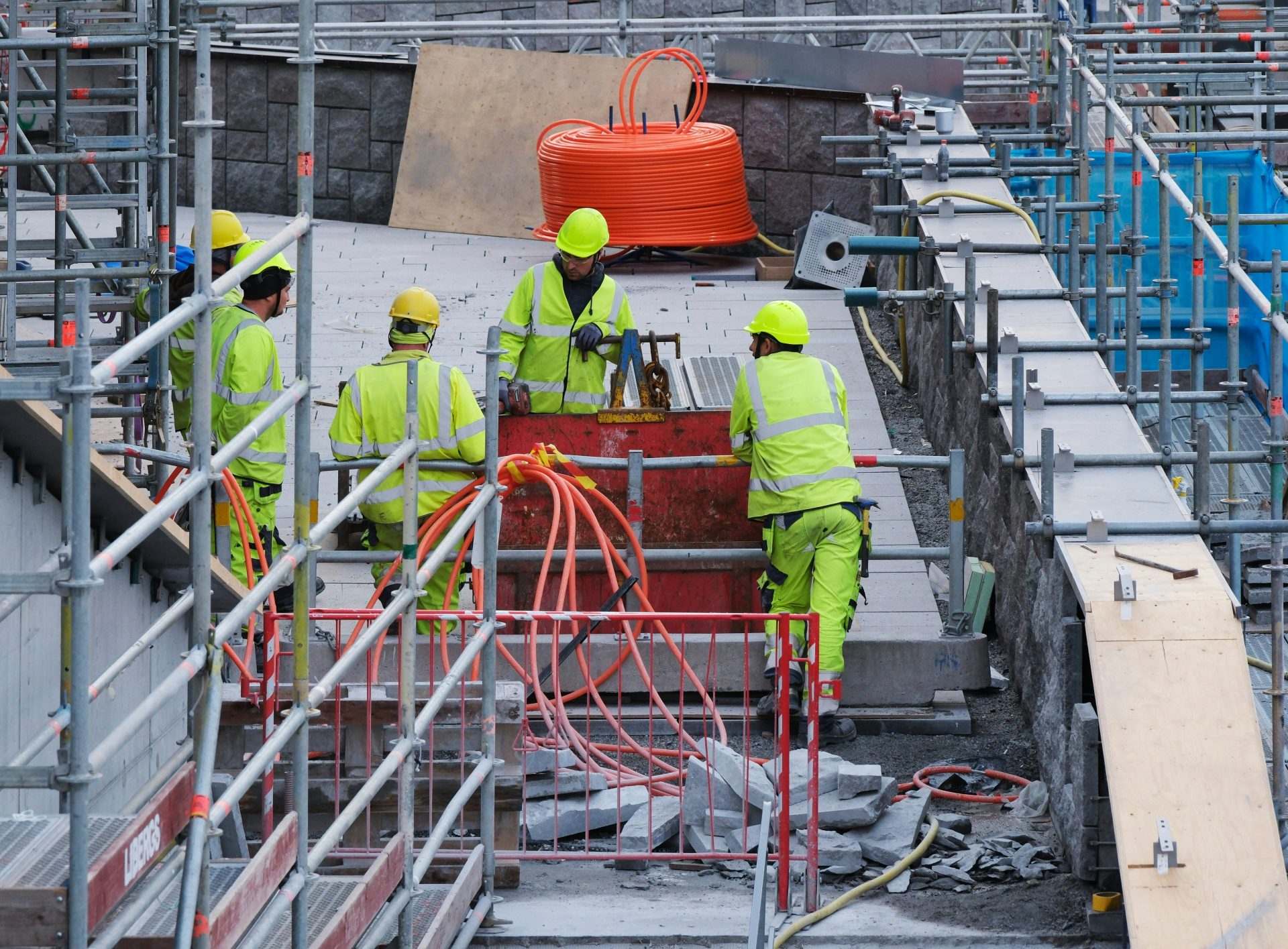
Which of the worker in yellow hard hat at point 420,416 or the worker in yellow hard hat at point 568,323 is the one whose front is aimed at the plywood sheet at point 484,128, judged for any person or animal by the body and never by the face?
the worker in yellow hard hat at point 420,416

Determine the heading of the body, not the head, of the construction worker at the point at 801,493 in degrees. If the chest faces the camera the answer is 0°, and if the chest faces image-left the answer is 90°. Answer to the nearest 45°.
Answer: approximately 135°

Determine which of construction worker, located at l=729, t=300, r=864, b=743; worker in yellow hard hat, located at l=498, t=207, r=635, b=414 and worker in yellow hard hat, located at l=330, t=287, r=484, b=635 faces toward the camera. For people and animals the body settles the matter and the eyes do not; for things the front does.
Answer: worker in yellow hard hat, located at l=498, t=207, r=635, b=414

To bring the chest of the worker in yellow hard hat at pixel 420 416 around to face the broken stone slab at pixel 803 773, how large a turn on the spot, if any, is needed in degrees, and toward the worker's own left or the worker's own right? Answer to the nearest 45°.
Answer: approximately 135° to the worker's own right

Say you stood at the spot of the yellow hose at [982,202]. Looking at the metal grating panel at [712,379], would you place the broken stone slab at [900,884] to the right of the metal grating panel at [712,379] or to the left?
left

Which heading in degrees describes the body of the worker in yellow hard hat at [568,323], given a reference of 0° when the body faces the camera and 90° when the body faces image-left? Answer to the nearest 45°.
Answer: approximately 0°

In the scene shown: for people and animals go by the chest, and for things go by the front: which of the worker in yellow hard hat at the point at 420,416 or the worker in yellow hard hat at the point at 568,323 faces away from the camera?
the worker in yellow hard hat at the point at 420,416

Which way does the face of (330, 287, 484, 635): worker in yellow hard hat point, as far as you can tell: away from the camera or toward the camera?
away from the camera

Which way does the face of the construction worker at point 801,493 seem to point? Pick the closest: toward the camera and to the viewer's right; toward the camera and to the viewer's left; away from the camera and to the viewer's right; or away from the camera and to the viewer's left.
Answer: away from the camera and to the viewer's left

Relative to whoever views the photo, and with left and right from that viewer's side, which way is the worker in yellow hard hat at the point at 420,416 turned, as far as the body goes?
facing away from the viewer

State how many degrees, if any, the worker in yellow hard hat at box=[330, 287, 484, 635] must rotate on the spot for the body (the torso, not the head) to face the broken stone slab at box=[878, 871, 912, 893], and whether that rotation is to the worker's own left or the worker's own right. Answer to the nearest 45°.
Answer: approximately 135° to the worker's own right
